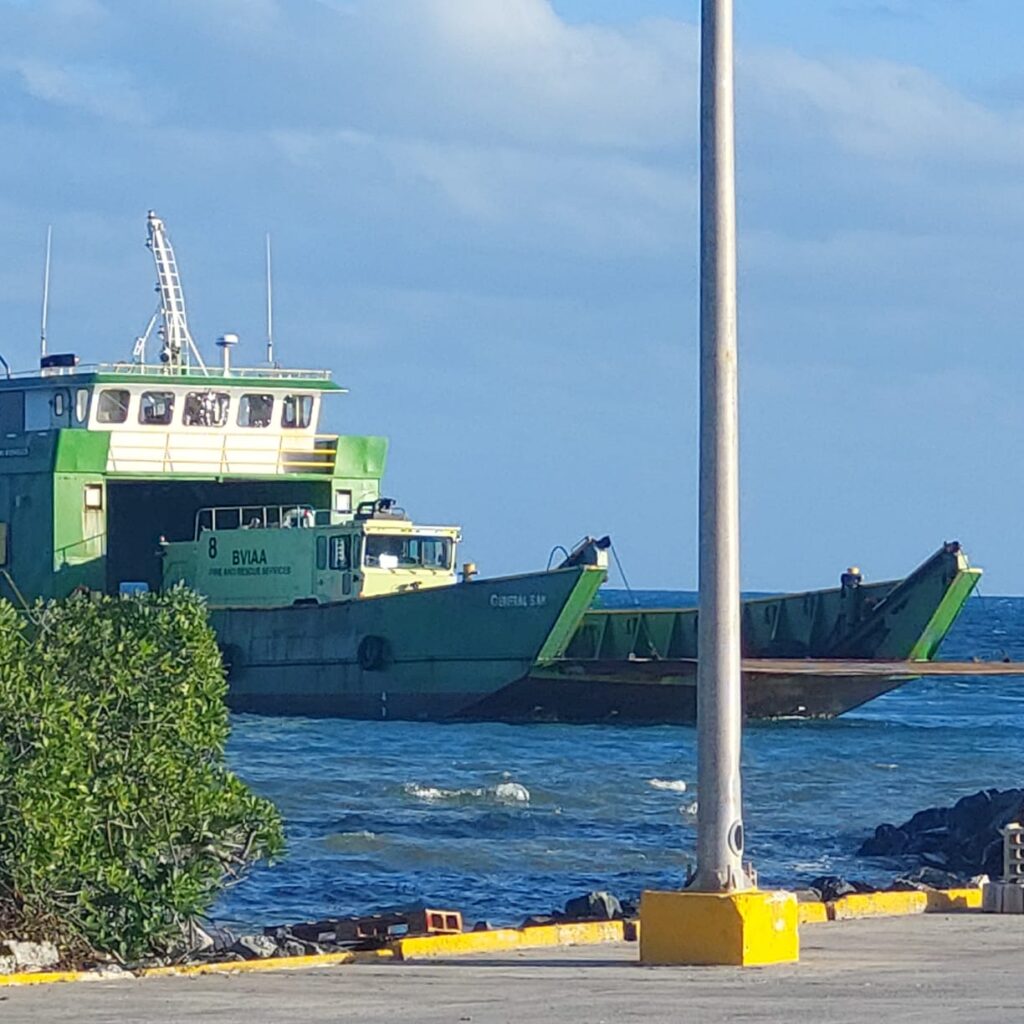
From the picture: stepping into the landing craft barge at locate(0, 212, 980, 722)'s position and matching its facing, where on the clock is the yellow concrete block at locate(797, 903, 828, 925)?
The yellow concrete block is roughly at 1 o'clock from the landing craft barge.

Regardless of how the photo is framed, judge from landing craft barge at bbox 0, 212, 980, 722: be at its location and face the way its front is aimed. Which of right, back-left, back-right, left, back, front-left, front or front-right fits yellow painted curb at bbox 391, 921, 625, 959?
front-right

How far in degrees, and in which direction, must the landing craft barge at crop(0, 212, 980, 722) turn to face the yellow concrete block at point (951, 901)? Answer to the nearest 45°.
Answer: approximately 45° to its right

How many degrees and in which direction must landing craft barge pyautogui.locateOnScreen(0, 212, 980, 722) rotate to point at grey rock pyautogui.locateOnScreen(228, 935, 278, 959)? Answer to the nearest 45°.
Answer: approximately 45° to its right

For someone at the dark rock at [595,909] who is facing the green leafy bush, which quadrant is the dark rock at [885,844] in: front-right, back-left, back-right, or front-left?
back-right

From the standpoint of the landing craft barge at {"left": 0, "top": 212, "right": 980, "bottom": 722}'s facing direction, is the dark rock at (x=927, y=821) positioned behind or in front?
in front

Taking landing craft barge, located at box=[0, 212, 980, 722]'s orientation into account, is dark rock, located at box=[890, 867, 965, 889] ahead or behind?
ahead

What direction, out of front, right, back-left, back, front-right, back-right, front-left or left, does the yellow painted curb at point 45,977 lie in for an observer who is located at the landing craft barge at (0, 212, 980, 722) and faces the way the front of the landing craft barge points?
front-right

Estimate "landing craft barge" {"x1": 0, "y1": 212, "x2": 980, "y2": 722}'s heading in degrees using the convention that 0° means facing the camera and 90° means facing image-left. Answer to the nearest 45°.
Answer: approximately 315°
